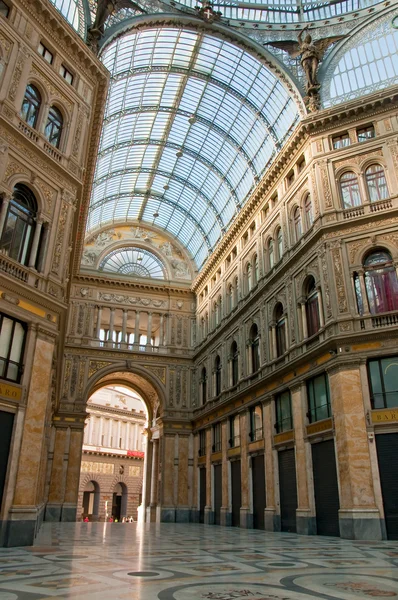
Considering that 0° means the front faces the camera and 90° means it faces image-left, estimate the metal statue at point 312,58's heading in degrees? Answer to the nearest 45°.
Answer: approximately 0°

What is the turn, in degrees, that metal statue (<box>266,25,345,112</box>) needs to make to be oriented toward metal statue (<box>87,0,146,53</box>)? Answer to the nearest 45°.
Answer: approximately 45° to its right
